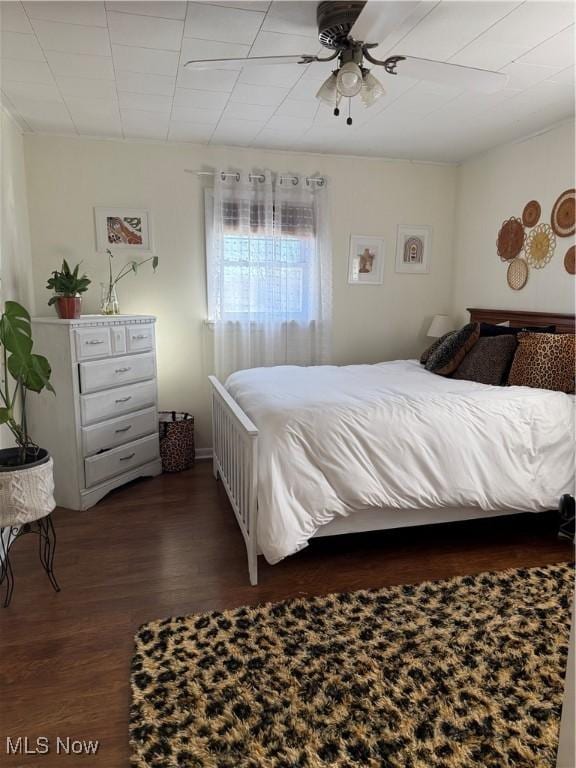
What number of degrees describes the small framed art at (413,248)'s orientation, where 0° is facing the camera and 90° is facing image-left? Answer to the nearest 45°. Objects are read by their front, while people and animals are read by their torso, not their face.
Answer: approximately 0°

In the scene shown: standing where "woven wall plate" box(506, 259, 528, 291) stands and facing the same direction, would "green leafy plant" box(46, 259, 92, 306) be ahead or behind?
ahead

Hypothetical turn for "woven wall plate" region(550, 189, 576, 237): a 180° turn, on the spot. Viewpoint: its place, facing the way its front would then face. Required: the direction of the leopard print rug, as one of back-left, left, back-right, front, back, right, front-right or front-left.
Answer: back-right

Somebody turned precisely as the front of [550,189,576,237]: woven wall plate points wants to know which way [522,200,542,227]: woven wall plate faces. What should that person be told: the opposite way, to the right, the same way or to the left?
the same way

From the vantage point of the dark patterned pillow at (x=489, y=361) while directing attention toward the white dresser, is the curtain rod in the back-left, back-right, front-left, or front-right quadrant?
front-right

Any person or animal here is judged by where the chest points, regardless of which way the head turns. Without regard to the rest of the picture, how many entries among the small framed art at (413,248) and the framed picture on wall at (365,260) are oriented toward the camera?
2

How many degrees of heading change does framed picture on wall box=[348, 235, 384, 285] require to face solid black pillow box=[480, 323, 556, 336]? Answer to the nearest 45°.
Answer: approximately 45° to its left

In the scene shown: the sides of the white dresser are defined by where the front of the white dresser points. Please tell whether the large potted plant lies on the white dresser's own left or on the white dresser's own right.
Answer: on the white dresser's own right

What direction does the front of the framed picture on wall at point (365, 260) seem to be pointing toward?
toward the camera

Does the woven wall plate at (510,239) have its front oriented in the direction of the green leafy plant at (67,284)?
yes

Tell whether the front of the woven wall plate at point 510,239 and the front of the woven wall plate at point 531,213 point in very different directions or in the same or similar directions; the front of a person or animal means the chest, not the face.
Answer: same or similar directions

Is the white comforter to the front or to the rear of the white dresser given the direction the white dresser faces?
to the front

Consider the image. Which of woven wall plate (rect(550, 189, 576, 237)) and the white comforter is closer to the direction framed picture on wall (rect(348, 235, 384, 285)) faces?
the white comforter

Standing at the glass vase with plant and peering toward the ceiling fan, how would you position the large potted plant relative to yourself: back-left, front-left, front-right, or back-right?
front-right

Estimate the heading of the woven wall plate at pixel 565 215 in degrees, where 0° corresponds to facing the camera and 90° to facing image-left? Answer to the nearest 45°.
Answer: approximately 45°
